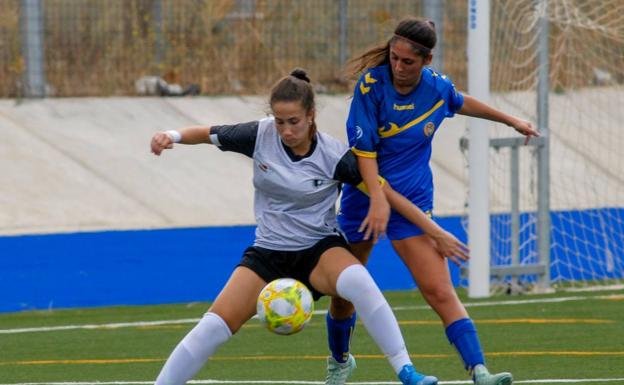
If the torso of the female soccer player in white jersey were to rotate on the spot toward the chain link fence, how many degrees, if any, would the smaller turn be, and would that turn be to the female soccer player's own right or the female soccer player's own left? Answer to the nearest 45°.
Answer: approximately 180°

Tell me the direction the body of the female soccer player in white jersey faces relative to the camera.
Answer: toward the camera

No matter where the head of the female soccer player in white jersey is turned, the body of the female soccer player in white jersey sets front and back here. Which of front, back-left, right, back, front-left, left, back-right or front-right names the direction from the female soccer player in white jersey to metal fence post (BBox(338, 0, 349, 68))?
back

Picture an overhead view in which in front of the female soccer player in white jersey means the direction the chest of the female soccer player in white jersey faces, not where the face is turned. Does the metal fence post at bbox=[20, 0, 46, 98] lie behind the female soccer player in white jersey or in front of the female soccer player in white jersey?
behind

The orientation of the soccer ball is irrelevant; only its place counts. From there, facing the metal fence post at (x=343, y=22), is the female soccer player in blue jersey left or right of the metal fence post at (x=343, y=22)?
right

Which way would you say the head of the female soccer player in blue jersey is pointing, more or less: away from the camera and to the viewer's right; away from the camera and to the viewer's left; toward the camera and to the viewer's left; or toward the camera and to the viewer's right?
toward the camera and to the viewer's left

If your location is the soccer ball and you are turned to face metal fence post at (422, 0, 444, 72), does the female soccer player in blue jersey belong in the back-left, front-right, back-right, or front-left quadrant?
front-right
